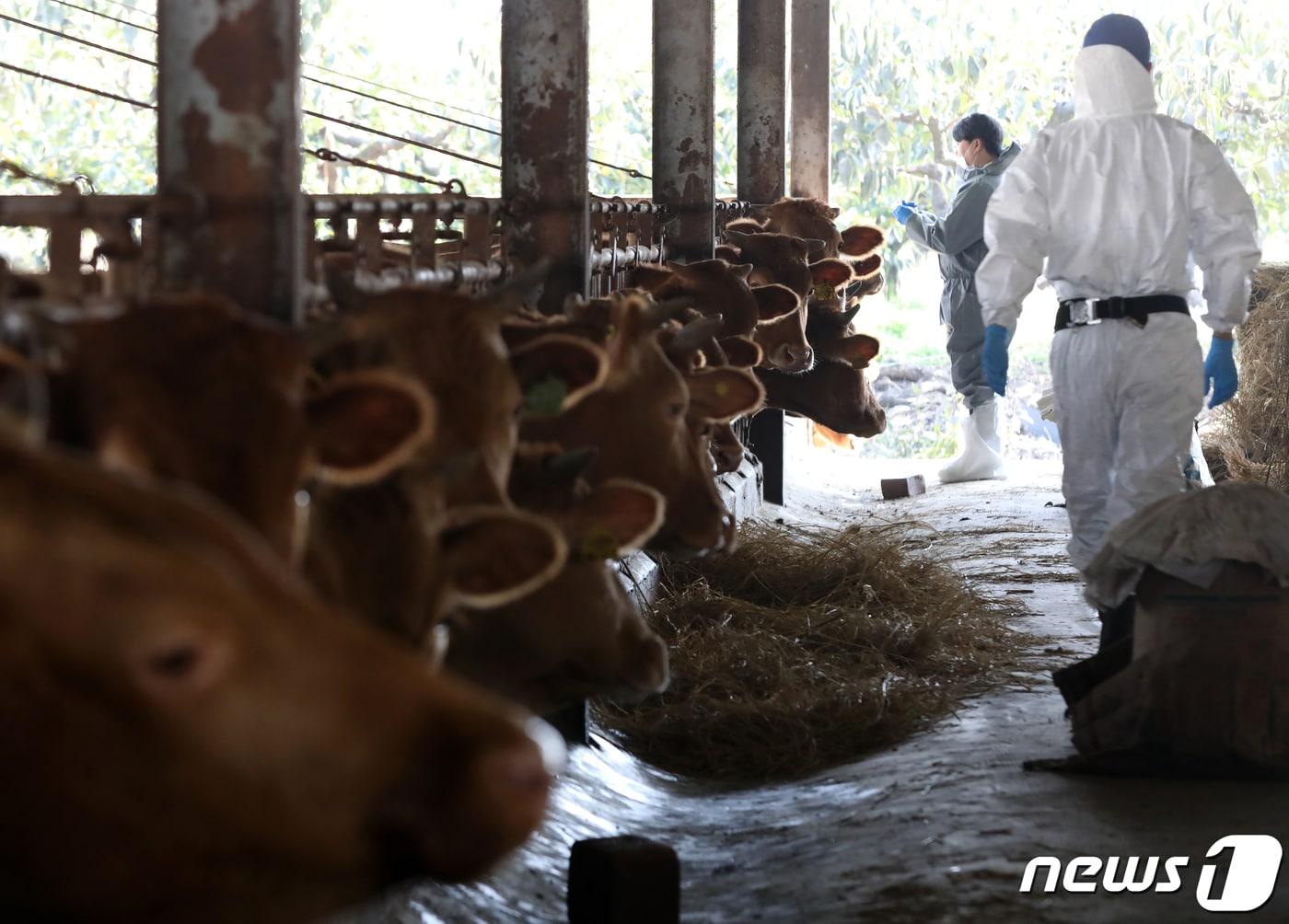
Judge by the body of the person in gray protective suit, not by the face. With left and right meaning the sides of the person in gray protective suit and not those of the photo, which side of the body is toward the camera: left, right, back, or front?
left

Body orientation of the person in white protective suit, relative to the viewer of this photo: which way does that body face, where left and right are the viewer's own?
facing away from the viewer

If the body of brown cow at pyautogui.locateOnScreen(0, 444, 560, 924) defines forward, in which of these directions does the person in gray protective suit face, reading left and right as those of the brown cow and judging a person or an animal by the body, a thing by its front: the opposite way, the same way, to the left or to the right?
the opposite way

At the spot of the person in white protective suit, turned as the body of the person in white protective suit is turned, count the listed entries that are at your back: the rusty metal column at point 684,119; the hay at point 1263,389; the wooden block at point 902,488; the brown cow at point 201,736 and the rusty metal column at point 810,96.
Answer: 1

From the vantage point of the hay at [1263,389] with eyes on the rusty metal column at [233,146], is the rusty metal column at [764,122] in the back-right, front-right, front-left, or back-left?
front-right

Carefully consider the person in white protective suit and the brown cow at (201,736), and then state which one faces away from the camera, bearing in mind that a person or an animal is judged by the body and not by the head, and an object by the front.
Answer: the person in white protective suit

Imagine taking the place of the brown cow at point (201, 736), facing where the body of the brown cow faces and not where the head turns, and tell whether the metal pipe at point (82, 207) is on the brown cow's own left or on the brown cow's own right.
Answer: on the brown cow's own left

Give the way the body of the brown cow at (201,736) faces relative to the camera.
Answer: to the viewer's right

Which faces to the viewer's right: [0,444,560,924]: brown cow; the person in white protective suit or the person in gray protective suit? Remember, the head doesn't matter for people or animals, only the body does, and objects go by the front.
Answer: the brown cow

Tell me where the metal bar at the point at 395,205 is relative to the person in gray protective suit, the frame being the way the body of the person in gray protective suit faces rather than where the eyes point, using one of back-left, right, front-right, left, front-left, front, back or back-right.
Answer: left

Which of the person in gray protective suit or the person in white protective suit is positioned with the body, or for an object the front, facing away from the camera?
the person in white protective suit

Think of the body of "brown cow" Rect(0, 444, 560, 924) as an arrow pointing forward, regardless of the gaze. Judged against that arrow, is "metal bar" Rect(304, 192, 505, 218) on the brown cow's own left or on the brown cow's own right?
on the brown cow's own left

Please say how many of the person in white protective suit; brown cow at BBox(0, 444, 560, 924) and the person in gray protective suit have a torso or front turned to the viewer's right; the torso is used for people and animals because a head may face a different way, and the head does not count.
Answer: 1

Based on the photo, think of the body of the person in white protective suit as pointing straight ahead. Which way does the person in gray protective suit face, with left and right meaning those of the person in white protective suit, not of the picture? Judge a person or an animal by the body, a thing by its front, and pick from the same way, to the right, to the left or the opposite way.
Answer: to the left

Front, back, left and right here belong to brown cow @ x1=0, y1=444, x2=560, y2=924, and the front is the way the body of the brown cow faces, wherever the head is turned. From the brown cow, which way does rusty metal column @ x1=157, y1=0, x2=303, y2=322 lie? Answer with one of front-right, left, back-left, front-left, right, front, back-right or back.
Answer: left

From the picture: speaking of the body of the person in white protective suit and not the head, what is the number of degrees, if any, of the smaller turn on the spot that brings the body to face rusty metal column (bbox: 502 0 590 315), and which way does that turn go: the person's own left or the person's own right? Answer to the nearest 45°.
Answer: approximately 135° to the person's own left
